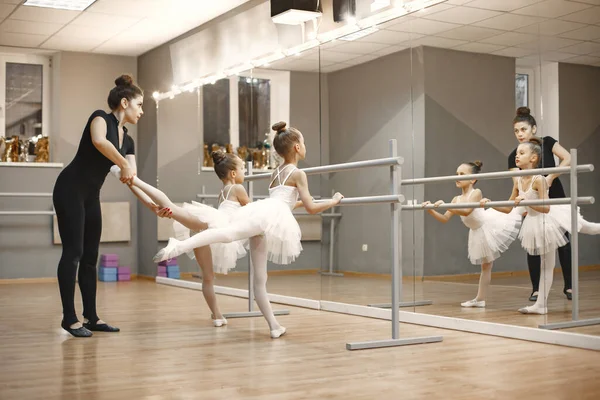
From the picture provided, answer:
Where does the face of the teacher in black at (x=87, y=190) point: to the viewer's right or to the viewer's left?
to the viewer's right

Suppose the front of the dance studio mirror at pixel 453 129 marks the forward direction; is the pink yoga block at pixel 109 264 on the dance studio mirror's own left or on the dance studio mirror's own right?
on the dance studio mirror's own right

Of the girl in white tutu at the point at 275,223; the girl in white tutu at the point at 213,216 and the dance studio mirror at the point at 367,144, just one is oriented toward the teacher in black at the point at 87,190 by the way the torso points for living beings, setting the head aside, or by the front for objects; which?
the dance studio mirror

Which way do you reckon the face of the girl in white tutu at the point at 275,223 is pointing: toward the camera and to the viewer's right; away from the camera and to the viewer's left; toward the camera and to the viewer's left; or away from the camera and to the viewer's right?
away from the camera and to the viewer's right

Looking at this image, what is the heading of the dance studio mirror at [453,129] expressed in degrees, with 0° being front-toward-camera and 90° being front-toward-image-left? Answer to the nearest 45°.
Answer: approximately 45°

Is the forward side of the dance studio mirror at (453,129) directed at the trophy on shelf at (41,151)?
no

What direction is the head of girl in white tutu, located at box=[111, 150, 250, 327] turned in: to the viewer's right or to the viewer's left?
to the viewer's right

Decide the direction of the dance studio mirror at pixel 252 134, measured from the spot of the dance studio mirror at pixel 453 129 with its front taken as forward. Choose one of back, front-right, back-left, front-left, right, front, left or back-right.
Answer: right

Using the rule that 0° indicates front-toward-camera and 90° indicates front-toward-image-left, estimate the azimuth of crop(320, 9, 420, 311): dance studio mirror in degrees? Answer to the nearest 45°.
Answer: approximately 45°

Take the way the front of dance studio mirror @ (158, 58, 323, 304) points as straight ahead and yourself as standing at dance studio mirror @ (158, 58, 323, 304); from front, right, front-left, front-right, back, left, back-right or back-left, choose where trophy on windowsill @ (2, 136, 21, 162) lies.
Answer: right

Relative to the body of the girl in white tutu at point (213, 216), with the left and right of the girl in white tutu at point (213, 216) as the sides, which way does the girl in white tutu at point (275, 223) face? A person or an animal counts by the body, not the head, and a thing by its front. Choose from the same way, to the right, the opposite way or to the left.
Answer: the same way
